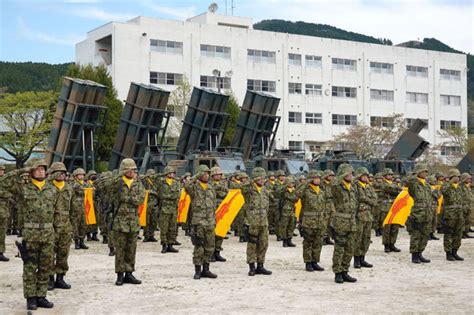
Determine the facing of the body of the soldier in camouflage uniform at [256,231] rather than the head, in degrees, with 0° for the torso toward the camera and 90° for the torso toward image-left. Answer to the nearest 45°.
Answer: approximately 315°

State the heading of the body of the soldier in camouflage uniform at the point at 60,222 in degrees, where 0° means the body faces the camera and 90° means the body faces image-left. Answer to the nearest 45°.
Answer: approximately 315°

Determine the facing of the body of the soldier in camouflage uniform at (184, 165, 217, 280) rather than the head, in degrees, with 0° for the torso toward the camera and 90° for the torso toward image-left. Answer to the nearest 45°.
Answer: approximately 315°

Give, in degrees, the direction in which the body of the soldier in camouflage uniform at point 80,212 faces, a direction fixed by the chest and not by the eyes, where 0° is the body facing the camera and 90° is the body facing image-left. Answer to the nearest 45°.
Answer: approximately 315°

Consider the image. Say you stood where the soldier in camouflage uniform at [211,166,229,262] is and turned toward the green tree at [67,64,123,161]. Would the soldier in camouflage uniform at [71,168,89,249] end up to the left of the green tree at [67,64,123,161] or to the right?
left

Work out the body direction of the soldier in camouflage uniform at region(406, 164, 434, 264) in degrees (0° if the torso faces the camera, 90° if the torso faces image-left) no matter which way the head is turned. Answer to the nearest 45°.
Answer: approximately 315°

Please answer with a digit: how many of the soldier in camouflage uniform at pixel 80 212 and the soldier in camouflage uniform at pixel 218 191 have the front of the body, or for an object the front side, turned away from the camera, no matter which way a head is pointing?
0

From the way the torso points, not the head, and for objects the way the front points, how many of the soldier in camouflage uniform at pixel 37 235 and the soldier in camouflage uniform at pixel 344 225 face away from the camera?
0

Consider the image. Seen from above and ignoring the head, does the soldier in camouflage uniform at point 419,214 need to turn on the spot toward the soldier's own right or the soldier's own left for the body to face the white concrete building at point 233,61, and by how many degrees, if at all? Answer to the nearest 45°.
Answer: approximately 135° to the soldier's own left

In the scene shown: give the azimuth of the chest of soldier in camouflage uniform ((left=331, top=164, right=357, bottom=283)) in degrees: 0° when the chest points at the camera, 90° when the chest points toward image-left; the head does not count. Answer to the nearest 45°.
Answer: approximately 315°
